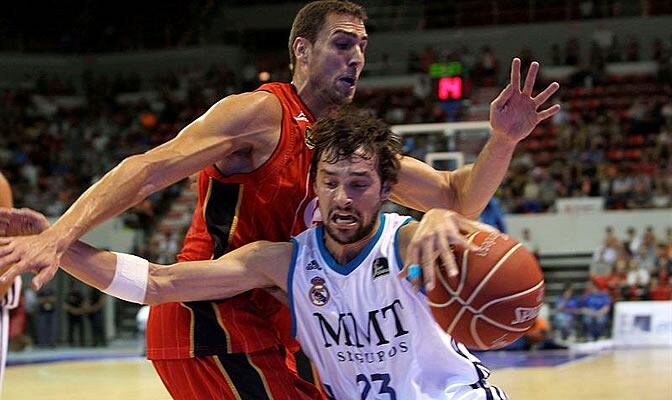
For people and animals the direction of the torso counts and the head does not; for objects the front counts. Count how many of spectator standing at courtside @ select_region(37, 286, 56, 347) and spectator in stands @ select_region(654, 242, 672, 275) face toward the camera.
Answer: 2

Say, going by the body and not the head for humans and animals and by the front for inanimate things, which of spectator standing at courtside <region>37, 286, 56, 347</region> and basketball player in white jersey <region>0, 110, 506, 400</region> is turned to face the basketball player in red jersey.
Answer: the spectator standing at courtside

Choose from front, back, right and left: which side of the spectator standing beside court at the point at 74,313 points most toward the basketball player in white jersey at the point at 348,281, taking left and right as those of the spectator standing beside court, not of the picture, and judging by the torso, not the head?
front

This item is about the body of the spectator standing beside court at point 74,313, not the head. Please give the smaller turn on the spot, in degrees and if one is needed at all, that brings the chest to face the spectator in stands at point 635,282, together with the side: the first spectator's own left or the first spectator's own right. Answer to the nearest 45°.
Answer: approximately 45° to the first spectator's own left

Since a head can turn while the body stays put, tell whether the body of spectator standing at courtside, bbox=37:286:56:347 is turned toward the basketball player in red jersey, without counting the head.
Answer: yes

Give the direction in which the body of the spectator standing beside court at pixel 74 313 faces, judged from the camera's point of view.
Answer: toward the camera

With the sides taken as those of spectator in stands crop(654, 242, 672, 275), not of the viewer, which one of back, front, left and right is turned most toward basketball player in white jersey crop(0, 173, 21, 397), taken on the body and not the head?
front

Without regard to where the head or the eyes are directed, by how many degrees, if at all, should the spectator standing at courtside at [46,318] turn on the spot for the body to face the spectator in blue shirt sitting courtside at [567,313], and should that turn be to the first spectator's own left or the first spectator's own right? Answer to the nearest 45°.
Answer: approximately 45° to the first spectator's own left

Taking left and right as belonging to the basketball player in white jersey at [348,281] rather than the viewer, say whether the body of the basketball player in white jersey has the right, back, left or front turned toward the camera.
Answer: front

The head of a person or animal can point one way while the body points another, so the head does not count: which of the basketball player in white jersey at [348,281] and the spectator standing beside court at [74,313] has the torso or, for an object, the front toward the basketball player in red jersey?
the spectator standing beside court

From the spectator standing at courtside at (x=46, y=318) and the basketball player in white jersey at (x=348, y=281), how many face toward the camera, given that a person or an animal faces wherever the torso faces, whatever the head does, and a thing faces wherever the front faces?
2

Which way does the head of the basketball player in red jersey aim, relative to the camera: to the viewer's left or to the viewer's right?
to the viewer's right

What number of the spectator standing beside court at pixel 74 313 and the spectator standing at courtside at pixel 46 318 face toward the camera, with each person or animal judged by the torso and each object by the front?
2
